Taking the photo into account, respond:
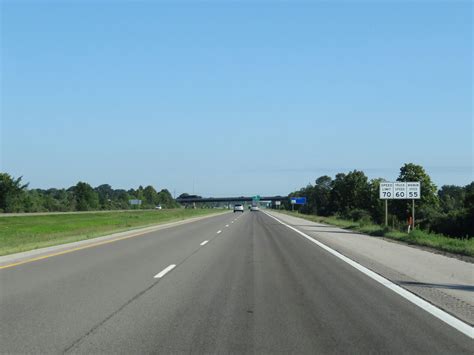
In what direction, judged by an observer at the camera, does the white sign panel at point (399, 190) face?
facing the viewer

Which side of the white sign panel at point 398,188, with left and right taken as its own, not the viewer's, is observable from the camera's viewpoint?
front
